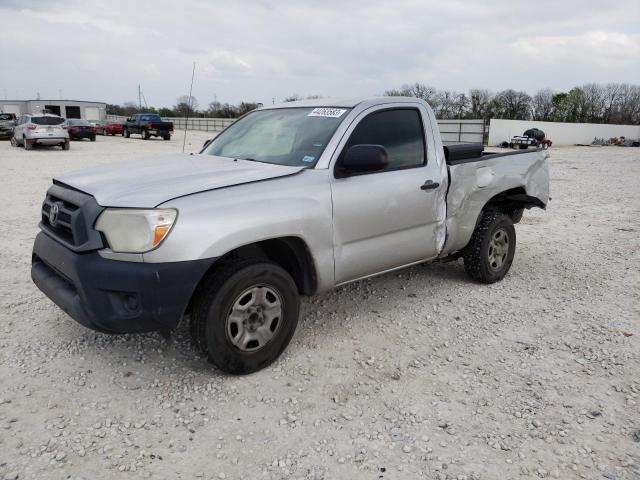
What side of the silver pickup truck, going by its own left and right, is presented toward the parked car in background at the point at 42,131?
right

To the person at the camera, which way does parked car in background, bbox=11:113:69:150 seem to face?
facing away from the viewer and to the left of the viewer

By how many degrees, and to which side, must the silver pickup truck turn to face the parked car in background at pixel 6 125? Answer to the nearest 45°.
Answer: approximately 90° to its right

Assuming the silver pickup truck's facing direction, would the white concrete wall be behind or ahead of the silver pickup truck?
behind

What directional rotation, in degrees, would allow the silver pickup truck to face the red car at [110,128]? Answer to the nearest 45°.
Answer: approximately 135° to its right

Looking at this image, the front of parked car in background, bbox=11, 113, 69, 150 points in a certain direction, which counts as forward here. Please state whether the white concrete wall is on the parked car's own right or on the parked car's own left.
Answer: on the parked car's own right

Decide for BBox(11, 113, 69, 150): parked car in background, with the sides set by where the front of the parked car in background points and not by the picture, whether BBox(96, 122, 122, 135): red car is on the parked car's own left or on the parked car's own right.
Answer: on the parked car's own right

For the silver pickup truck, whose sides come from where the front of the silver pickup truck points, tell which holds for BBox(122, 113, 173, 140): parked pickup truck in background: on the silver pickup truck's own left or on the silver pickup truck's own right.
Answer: on the silver pickup truck's own right

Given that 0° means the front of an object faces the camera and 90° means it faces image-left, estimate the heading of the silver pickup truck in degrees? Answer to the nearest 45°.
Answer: approximately 45°

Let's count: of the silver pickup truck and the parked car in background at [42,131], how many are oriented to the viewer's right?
0
